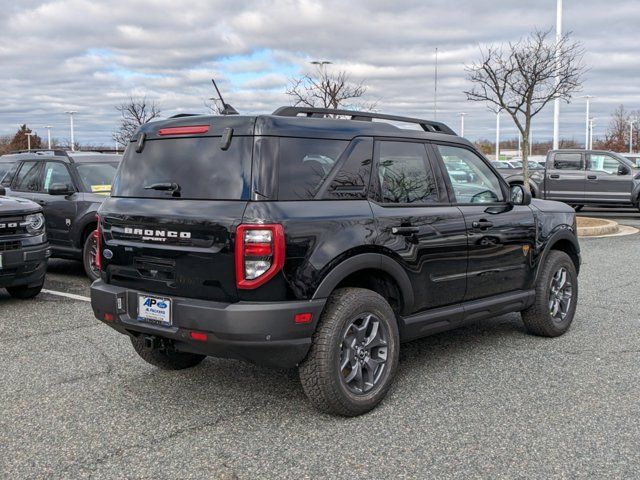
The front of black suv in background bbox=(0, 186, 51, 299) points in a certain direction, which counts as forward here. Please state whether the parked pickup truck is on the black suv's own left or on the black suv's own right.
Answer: on the black suv's own left

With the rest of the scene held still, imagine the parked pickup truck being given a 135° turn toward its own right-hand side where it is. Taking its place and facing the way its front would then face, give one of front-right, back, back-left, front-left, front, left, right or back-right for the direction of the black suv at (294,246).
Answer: front-left

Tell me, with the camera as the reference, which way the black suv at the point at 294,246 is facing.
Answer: facing away from the viewer and to the right of the viewer

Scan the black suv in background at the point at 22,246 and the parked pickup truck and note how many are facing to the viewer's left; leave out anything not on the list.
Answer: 0

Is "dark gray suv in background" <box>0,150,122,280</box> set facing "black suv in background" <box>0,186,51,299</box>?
no

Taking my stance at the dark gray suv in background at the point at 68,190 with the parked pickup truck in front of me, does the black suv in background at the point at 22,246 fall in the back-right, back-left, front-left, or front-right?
back-right

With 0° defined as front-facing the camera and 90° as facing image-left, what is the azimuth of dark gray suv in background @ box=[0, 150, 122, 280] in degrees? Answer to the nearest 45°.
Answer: approximately 315°

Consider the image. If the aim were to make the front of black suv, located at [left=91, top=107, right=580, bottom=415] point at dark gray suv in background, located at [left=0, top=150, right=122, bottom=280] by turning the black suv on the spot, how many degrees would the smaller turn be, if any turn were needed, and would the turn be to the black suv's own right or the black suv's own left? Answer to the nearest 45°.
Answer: approximately 90° to the black suv's own left

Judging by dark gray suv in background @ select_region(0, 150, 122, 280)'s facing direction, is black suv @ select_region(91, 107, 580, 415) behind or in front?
in front

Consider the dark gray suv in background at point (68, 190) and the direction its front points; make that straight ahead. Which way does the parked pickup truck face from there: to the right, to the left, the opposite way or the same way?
the same way

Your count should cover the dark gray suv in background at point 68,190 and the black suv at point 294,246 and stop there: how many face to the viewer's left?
0

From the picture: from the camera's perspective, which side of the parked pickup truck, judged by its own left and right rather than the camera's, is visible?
right

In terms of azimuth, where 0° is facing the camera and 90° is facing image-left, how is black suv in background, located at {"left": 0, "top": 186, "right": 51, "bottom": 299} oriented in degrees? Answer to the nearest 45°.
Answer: approximately 315°
